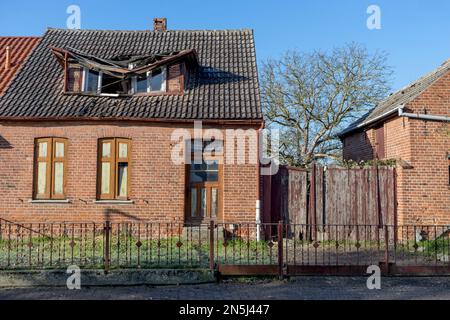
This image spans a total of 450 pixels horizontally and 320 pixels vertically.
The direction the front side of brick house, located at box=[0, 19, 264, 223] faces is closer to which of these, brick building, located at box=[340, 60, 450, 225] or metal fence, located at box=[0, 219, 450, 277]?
the metal fence

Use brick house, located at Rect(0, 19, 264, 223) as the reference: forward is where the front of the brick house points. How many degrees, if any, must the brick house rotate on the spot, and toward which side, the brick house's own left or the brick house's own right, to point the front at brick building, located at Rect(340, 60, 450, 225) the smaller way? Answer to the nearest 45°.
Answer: approximately 90° to the brick house's own left

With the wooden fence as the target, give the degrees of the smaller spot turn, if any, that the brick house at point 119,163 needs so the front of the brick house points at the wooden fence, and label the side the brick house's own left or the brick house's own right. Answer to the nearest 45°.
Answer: approximately 90° to the brick house's own left

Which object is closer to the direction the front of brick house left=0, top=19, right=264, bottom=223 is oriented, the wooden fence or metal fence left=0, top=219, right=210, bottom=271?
the metal fence

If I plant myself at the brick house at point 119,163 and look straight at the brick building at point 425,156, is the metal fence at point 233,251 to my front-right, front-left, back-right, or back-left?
front-right

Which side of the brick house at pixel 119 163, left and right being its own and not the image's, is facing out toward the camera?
front

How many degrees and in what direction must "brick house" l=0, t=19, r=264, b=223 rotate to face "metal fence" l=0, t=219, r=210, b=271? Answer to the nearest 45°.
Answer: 0° — it already faces it
